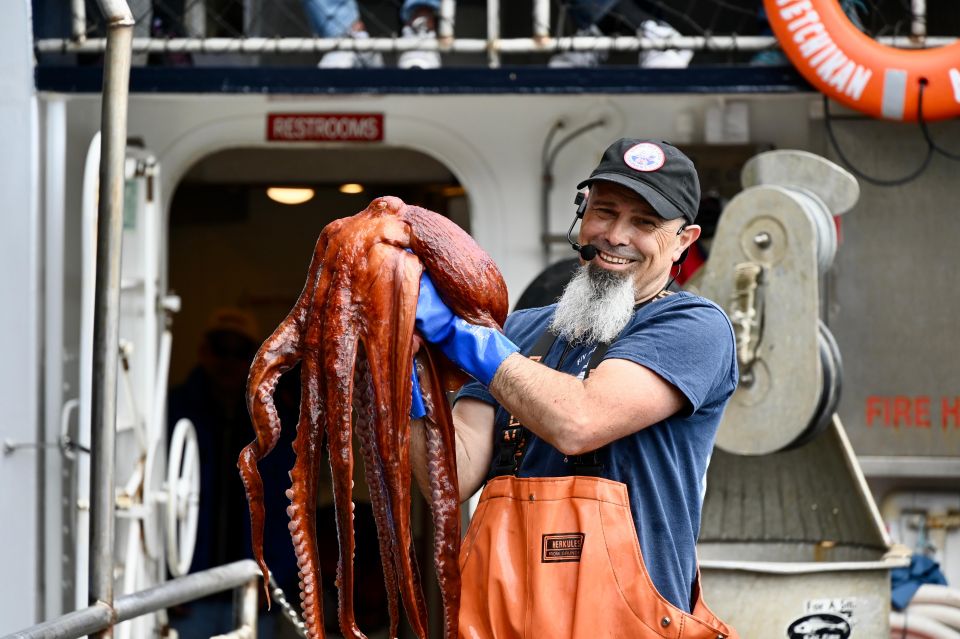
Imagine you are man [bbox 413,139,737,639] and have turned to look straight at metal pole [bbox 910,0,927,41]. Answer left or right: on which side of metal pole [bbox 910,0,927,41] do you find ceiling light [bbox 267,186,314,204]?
left

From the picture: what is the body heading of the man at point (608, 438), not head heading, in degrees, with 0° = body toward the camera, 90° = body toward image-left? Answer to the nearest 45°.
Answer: approximately 45°

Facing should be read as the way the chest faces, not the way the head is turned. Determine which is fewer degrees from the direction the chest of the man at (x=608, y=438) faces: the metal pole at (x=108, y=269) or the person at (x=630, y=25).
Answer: the metal pole

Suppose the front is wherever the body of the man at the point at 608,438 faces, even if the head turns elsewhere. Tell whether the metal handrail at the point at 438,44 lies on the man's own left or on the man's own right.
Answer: on the man's own right

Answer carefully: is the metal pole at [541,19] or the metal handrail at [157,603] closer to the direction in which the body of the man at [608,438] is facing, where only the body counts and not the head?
the metal handrail

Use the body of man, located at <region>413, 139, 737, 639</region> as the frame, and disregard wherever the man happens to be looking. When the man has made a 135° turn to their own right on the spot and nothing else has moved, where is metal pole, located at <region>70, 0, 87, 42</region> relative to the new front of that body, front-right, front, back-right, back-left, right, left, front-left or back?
front-left

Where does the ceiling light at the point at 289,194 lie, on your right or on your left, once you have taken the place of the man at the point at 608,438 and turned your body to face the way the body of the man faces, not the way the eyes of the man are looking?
on your right

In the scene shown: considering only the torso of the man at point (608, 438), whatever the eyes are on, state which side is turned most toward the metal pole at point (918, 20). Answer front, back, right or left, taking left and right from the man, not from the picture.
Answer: back

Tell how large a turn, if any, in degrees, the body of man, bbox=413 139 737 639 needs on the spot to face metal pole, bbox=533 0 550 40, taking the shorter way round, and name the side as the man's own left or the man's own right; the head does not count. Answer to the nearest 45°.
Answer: approximately 135° to the man's own right
